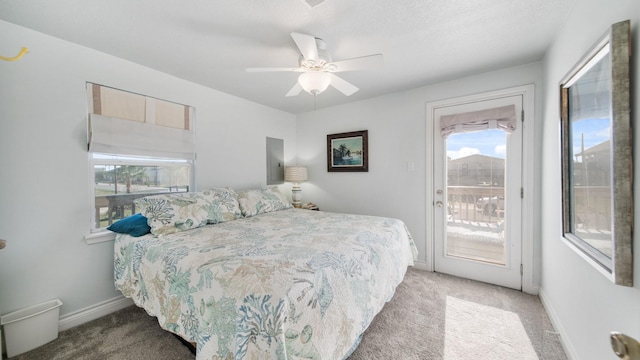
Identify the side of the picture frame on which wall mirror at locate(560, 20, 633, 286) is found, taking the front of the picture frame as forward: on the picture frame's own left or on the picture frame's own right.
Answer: on the picture frame's own left

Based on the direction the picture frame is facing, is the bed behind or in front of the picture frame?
in front

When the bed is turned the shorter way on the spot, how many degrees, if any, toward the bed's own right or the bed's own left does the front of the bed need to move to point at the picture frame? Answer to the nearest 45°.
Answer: approximately 90° to the bed's own left

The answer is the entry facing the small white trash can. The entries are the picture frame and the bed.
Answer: the picture frame

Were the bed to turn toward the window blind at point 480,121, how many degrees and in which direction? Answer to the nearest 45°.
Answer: approximately 45° to its left

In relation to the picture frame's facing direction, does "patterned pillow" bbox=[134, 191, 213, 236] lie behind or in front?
in front

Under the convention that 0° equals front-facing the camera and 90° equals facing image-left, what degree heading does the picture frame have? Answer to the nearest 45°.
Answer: approximately 45°
